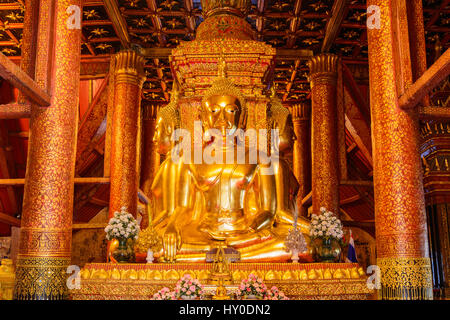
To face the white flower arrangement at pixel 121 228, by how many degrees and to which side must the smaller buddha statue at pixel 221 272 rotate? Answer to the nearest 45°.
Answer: approximately 135° to its right

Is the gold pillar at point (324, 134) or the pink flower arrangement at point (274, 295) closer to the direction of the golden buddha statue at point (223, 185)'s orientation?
the pink flower arrangement

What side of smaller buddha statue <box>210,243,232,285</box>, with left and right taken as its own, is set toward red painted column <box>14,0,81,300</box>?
right

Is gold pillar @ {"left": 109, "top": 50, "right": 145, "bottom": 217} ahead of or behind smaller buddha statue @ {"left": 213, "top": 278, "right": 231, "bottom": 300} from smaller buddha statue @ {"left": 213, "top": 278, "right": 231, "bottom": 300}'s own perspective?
behind

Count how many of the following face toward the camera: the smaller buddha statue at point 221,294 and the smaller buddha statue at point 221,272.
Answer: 2

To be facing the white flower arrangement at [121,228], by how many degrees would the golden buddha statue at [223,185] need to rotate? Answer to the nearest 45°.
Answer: approximately 45° to its right

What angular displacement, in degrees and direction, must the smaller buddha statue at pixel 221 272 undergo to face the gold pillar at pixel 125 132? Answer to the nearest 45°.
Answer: approximately 180°

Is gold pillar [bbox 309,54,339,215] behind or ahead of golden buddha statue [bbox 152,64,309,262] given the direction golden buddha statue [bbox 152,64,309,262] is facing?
behind

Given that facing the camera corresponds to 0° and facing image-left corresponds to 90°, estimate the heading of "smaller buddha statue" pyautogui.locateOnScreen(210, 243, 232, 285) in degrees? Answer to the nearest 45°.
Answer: approximately 0°
